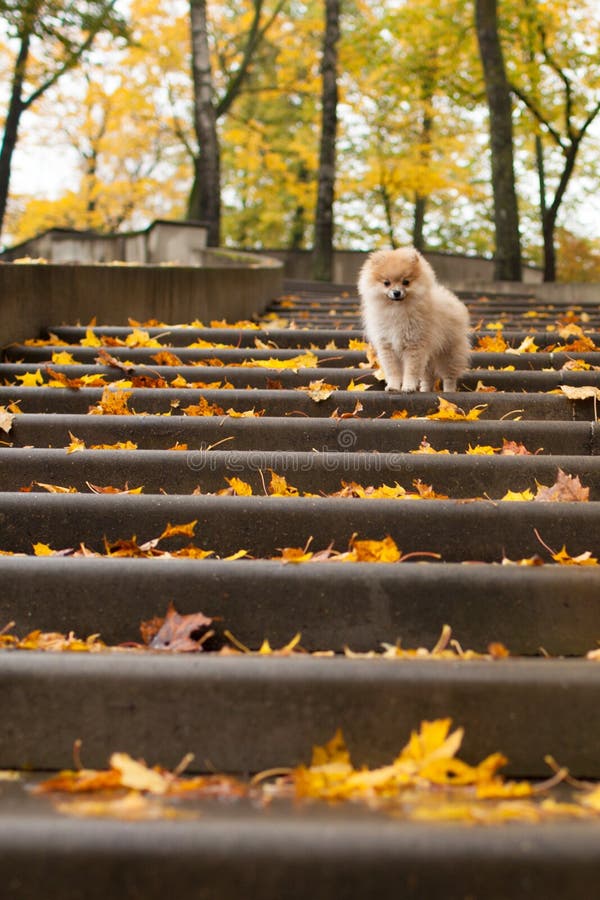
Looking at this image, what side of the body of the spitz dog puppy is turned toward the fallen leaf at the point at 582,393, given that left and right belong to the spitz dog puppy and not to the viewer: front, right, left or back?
left

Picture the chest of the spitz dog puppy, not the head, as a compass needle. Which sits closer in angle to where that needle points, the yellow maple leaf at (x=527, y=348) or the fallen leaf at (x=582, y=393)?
the fallen leaf

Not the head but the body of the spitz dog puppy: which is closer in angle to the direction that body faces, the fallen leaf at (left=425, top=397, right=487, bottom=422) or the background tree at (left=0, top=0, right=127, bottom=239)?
the fallen leaf

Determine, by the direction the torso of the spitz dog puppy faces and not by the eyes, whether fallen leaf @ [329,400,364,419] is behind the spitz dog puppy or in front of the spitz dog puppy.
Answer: in front

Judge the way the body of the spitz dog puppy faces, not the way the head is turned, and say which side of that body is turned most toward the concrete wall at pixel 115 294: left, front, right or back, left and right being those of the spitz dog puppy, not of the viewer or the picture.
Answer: right

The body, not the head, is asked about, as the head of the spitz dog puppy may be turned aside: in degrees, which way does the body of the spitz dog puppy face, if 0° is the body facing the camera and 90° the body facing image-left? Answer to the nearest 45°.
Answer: approximately 45°

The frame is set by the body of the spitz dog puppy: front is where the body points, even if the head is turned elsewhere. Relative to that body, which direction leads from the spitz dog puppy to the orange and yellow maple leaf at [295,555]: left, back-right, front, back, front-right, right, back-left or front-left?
front-left

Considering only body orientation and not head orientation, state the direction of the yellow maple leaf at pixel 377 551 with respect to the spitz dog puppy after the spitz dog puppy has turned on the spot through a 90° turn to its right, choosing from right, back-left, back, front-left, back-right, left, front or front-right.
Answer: back-left

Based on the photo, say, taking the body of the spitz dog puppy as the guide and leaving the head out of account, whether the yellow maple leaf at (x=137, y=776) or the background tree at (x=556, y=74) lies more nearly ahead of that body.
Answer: the yellow maple leaf
